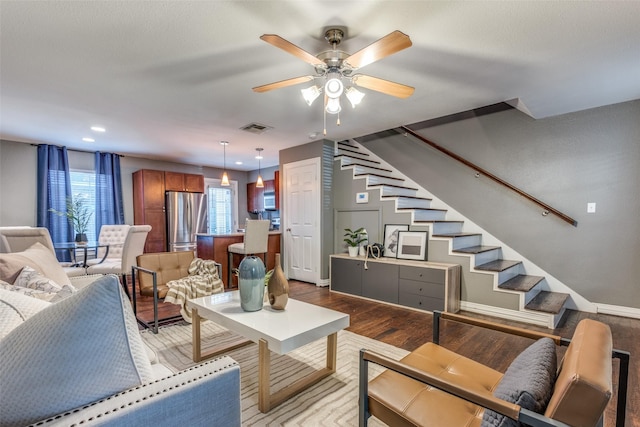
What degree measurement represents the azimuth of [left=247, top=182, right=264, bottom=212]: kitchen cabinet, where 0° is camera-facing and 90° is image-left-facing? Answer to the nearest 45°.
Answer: approximately 45°

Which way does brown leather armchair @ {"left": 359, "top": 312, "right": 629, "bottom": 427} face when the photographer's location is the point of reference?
facing away from the viewer and to the left of the viewer

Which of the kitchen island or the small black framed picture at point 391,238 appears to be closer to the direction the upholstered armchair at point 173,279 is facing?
the small black framed picture

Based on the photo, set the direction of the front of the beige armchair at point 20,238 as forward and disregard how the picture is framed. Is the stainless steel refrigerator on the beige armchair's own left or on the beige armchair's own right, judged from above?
on the beige armchair's own left

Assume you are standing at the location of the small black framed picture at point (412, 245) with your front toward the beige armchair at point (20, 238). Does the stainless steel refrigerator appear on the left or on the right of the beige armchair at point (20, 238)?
right
